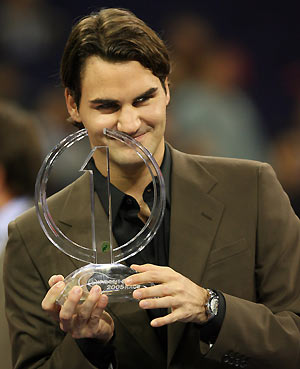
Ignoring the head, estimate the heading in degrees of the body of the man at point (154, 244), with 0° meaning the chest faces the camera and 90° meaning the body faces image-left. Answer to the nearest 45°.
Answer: approximately 0°
